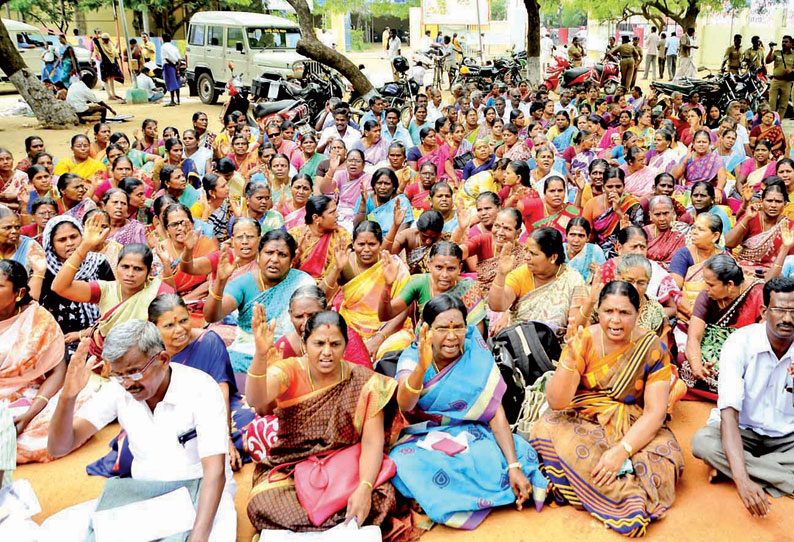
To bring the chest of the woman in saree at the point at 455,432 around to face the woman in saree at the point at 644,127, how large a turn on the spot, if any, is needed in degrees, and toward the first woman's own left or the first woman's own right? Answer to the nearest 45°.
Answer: approximately 180°

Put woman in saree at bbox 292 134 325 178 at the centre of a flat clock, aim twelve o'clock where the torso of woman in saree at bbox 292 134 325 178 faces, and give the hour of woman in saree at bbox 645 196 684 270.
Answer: woman in saree at bbox 645 196 684 270 is roughly at 11 o'clock from woman in saree at bbox 292 134 325 178.

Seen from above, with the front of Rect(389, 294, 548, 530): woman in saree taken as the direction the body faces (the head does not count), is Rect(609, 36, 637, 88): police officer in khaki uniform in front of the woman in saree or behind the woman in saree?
behind

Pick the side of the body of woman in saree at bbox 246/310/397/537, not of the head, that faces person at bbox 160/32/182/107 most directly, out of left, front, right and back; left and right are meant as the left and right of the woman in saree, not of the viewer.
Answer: back

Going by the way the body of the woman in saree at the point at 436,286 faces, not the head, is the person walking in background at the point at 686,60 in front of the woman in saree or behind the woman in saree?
behind

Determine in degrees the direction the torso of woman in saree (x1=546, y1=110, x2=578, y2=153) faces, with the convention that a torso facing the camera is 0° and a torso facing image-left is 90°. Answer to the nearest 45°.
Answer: approximately 0°

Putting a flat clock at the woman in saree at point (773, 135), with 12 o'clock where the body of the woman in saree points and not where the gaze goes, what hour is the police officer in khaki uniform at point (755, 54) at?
The police officer in khaki uniform is roughly at 6 o'clock from the woman in saree.

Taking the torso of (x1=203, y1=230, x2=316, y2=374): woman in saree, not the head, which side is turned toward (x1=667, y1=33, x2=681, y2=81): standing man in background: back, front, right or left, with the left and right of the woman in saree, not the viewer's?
back

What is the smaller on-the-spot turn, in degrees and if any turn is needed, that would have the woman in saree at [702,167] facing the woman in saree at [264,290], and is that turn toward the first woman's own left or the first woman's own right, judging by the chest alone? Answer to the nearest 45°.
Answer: approximately 45° to the first woman's own right

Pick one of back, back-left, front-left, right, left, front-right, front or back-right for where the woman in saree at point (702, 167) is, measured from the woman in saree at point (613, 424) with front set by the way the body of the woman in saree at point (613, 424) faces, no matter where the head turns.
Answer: back
